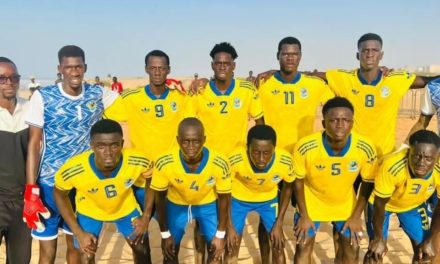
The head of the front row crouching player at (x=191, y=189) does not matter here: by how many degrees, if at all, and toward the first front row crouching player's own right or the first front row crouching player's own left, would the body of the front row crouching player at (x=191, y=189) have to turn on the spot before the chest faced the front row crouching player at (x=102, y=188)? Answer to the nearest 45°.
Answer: approximately 90° to the first front row crouching player's own right

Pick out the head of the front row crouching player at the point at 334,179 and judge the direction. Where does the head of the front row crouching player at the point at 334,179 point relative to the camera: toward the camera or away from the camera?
toward the camera

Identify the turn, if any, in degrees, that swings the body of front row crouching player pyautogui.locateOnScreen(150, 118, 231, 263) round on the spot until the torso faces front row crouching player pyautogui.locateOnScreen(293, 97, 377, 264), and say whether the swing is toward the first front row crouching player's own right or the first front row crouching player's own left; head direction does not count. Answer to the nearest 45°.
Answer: approximately 90° to the first front row crouching player's own left

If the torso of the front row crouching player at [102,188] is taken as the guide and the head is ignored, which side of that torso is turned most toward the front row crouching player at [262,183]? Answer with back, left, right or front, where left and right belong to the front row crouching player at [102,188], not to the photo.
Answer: left

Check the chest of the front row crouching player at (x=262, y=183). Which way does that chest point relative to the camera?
toward the camera

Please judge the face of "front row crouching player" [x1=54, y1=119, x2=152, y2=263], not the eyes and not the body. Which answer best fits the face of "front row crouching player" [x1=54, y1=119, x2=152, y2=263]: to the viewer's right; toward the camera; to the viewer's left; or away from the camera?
toward the camera

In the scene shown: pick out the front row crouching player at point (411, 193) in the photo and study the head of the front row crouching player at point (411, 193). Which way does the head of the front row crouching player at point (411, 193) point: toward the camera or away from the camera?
toward the camera

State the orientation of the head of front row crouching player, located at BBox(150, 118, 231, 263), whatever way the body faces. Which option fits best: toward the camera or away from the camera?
toward the camera

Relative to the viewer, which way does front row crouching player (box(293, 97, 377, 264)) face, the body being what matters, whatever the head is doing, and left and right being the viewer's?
facing the viewer

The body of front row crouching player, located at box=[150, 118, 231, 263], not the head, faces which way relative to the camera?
toward the camera

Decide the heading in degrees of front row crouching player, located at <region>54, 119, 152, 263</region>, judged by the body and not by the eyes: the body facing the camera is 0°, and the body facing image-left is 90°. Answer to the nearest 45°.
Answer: approximately 0°
